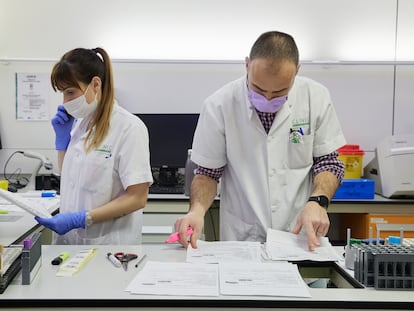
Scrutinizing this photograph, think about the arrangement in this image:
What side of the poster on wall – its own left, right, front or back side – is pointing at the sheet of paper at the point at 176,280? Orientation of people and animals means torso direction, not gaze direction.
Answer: front

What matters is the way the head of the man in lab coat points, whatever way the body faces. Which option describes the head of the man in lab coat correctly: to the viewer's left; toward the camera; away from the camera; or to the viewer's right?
toward the camera

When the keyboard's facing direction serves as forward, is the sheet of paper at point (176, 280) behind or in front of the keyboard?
in front

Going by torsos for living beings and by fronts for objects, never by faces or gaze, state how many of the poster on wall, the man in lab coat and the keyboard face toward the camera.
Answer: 3

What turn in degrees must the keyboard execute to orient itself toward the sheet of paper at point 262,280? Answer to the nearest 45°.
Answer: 0° — it already faces it

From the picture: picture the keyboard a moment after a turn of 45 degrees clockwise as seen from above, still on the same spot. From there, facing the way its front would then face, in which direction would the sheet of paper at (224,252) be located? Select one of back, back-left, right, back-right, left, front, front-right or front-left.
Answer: front-left

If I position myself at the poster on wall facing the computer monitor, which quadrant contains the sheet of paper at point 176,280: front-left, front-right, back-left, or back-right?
front-right

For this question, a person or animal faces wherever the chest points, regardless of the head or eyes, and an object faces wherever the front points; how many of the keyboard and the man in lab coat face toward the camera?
2

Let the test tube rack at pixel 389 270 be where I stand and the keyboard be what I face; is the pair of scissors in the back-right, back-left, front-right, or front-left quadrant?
front-left

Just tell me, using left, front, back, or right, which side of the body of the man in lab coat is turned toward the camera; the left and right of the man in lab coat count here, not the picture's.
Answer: front

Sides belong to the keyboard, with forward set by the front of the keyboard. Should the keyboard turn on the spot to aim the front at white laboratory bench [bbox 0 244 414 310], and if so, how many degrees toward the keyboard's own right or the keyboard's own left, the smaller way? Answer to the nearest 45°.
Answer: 0° — it already faces it
